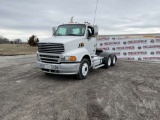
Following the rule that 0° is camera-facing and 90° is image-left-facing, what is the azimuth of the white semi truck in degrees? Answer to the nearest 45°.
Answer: approximately 45°
